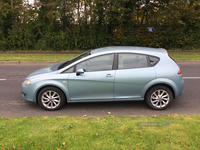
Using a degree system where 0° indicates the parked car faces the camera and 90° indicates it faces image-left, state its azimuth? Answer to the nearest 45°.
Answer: approximately 90°
